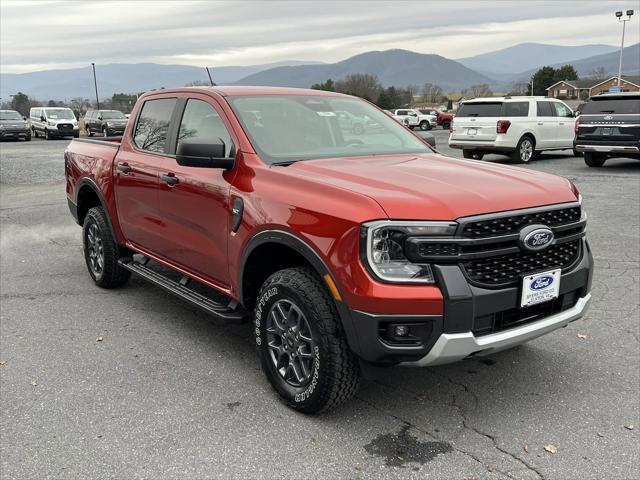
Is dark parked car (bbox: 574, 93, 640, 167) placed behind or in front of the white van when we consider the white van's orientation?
in front

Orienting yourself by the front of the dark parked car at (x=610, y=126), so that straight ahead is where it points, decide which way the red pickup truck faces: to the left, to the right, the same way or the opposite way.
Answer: to the right

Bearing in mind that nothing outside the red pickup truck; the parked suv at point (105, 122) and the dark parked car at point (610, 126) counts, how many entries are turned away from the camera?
1

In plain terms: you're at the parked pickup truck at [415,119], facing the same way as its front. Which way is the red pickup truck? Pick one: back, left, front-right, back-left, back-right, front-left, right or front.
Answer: front-right

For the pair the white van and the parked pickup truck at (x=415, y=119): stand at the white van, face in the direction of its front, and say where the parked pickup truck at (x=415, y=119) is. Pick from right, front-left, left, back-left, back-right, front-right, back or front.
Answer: front-left

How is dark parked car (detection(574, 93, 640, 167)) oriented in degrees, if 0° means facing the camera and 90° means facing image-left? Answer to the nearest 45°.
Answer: approximately 180°

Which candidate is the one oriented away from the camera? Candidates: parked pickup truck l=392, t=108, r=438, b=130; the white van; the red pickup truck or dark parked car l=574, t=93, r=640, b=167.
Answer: the dark parked car

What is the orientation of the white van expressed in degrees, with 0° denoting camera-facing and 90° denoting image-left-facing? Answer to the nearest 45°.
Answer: approximately 315°

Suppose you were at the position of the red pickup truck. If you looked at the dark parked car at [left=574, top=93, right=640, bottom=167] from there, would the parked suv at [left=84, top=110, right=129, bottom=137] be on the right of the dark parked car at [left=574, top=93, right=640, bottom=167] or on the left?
left

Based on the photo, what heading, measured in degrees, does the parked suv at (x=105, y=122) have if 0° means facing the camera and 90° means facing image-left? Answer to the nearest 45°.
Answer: approximately 315°

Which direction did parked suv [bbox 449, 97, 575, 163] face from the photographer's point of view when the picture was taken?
facing away from the viewer and to the right of the viewer
